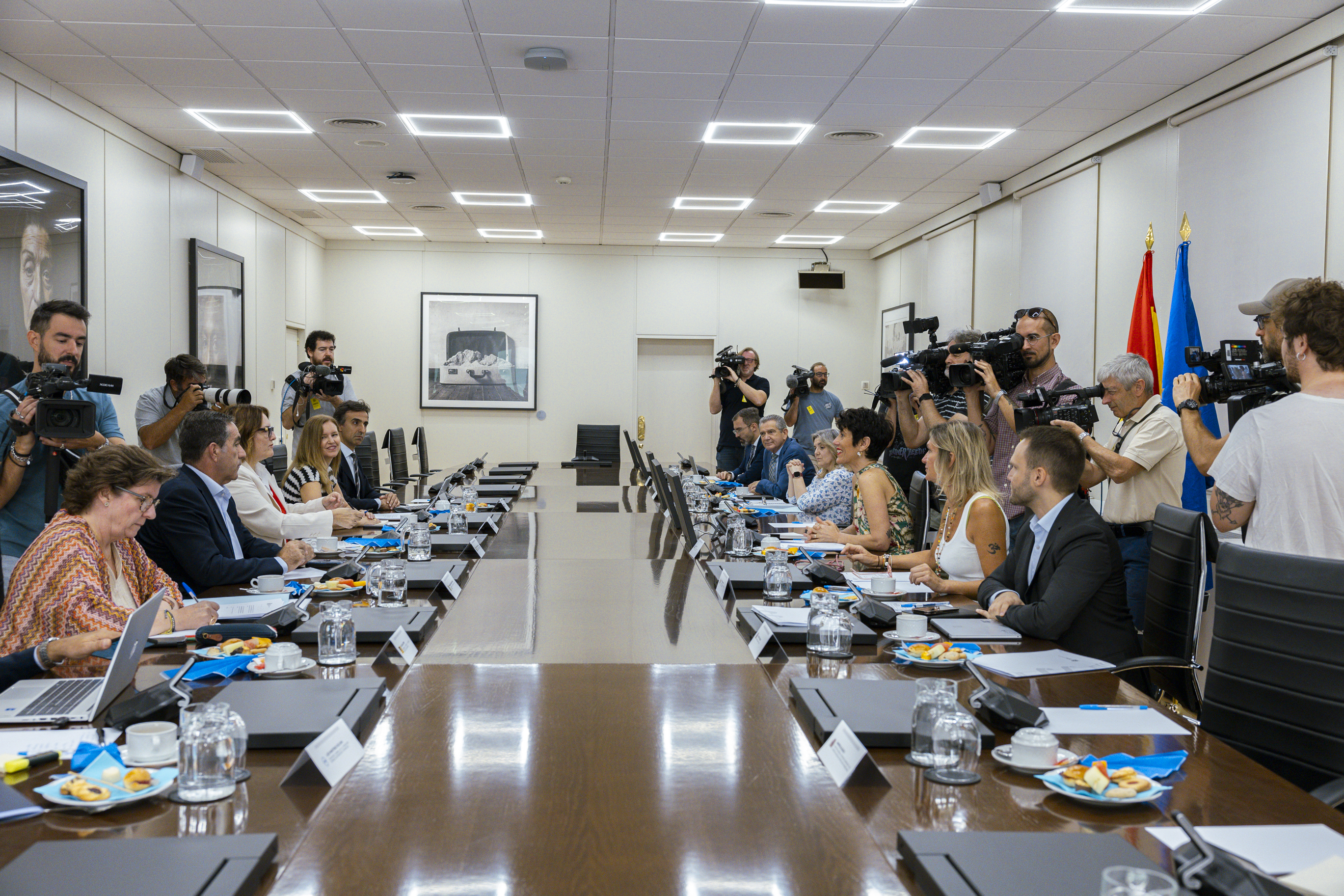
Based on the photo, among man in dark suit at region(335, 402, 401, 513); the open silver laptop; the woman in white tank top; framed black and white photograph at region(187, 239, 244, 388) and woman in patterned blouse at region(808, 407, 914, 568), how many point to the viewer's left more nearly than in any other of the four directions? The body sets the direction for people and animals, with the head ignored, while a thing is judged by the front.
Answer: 3

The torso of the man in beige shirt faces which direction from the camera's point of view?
to the viewer's left

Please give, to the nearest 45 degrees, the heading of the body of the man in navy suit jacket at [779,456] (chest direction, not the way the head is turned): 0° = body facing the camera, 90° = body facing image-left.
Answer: approximately 45°

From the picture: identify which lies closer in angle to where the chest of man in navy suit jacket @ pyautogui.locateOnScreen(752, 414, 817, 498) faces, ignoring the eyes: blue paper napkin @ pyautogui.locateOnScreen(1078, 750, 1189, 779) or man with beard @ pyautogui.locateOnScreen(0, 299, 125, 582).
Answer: the man with beard

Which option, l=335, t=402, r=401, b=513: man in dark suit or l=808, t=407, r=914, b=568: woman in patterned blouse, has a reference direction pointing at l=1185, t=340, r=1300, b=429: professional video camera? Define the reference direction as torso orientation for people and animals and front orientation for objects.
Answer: the man in dark suit

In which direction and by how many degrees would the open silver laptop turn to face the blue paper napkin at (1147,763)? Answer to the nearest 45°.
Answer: approximately 135° to its left

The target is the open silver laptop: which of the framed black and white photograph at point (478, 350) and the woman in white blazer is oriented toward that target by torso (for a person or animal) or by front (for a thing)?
the framed black and white photograph

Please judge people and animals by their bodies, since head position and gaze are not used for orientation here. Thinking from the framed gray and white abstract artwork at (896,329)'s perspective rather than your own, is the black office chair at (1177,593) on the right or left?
on its left

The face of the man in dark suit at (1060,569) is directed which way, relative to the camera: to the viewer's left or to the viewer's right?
to the viewer's left
